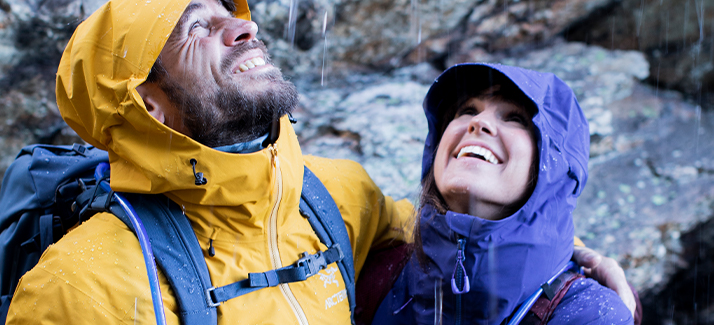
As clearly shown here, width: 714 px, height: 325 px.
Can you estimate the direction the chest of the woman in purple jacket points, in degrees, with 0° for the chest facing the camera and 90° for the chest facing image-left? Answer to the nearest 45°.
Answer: approximately 45°

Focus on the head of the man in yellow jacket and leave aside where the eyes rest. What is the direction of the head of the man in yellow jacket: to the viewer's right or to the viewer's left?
to the viewer's right

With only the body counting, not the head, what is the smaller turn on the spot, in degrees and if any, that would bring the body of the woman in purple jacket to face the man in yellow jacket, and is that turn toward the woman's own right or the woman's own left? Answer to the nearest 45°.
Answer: approximately 45° to the woman's own right

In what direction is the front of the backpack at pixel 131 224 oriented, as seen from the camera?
facing away from the viewer and to the left of the viewer
